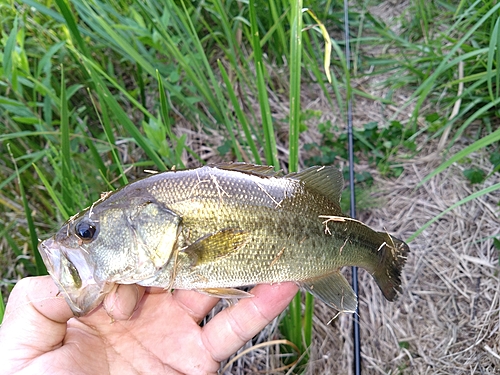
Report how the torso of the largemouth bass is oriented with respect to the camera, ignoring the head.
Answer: to the viewer's left
